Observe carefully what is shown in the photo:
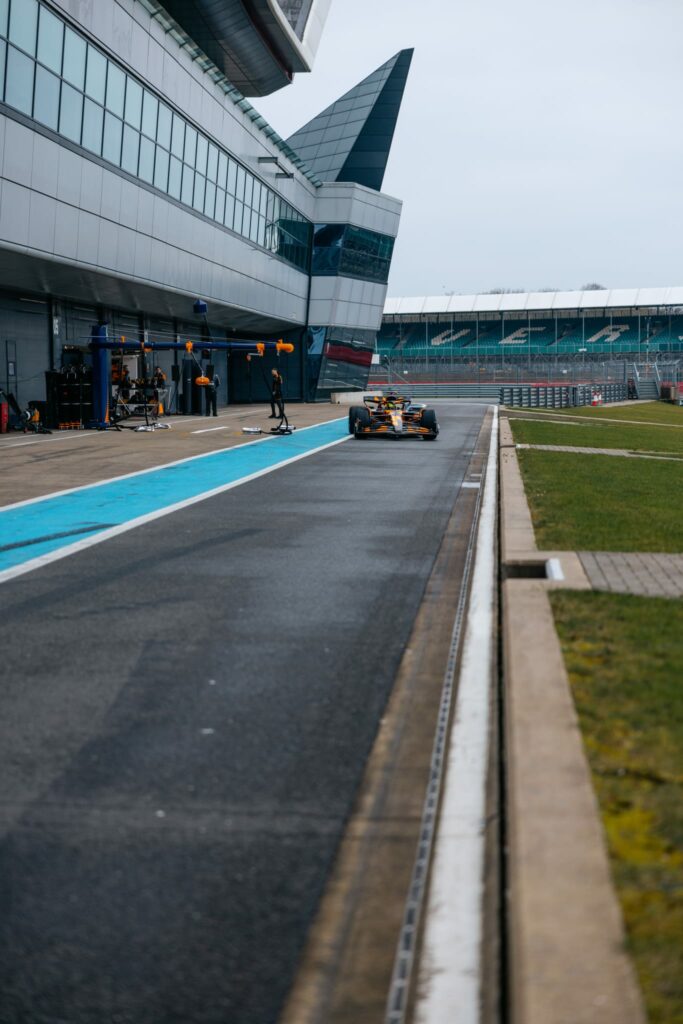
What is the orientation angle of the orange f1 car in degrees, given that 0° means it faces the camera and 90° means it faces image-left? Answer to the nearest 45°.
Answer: approximately 0°
